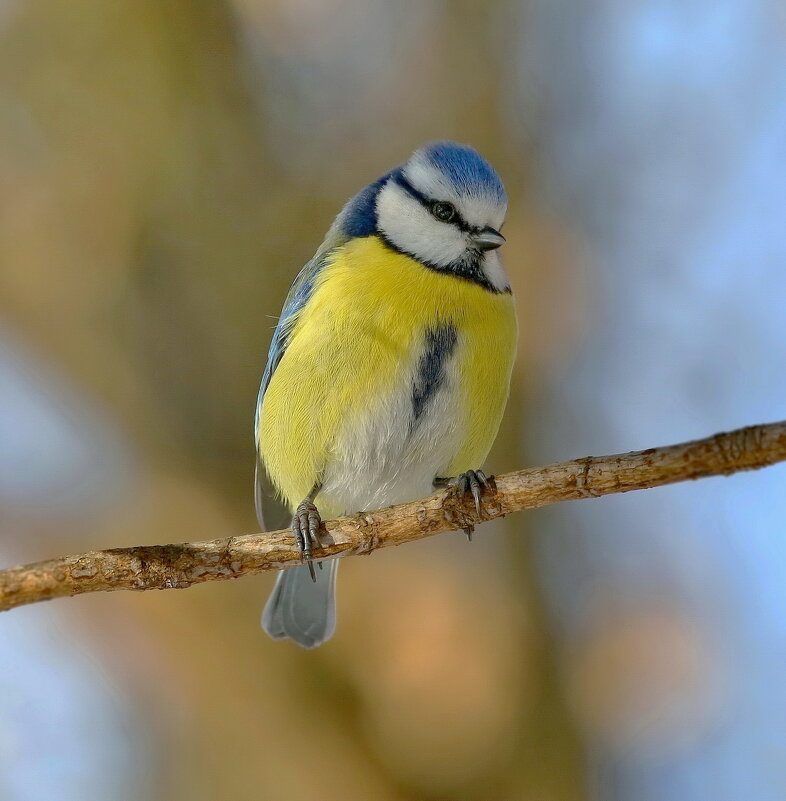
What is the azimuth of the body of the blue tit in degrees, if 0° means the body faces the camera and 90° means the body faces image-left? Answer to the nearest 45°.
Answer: approximately 315°
